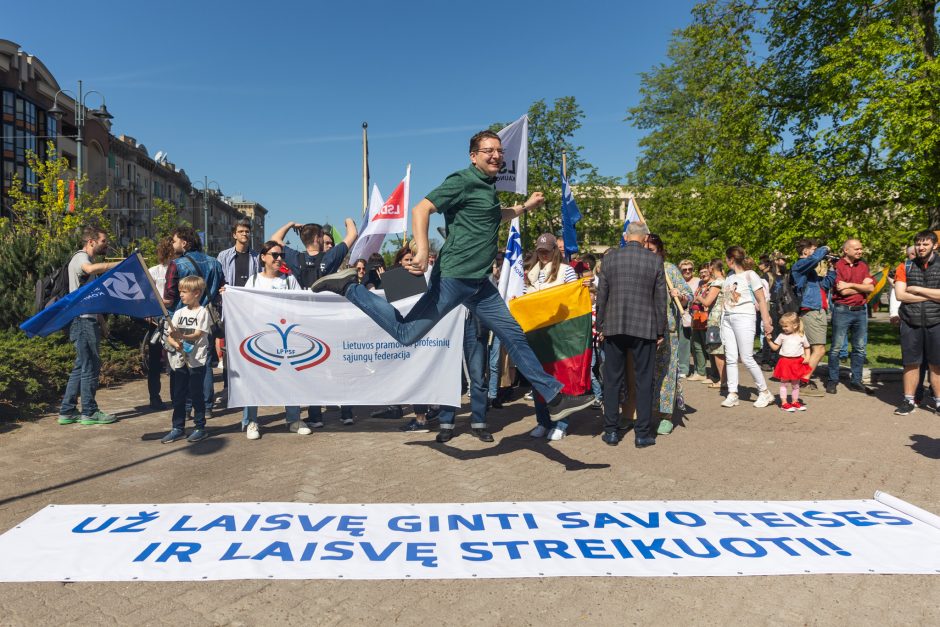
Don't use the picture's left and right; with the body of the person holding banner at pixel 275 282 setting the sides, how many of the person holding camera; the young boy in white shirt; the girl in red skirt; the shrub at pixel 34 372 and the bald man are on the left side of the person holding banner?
3

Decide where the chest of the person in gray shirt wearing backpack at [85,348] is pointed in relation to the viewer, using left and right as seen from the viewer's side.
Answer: facing to the right of the viewer

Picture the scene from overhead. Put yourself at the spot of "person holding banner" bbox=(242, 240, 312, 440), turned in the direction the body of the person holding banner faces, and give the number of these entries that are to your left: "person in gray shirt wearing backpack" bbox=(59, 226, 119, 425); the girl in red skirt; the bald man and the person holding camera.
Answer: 3

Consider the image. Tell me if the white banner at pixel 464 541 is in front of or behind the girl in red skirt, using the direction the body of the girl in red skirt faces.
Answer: in front

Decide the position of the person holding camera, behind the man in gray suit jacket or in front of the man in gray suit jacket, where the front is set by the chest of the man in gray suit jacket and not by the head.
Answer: in front

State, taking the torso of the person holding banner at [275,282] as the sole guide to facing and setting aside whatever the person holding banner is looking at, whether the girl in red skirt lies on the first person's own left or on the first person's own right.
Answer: on the first person's own left

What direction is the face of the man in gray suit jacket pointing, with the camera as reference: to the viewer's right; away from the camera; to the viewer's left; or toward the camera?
away from the camera

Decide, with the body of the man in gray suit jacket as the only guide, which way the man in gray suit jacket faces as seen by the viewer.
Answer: away from the camera

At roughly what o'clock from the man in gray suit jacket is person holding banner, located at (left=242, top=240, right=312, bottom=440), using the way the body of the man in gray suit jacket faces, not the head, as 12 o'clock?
The person holding banner is roughly at 9 o'clock from the man in gray suit jacket.

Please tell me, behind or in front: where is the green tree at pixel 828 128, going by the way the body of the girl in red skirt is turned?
behind

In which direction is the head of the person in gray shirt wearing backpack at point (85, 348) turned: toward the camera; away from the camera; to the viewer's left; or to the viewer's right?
to the viewer's right

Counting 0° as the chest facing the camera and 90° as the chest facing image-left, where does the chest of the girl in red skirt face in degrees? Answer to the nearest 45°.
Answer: approximately 45°

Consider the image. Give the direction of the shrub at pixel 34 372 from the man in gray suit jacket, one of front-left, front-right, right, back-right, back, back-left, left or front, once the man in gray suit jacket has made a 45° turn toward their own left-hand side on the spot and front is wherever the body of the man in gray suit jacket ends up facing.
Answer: front-left
